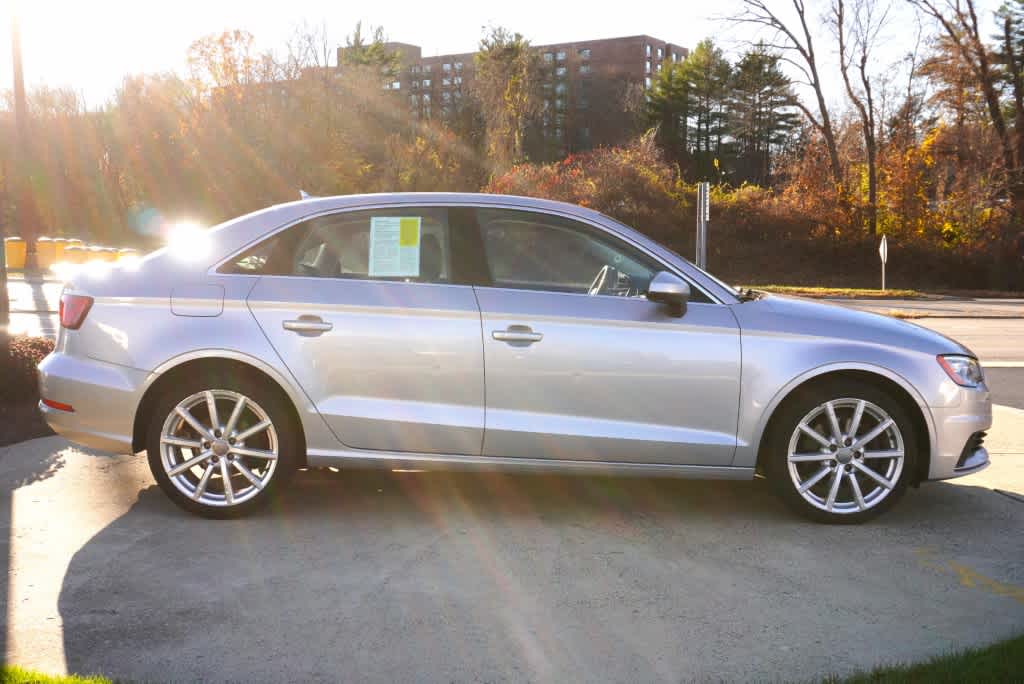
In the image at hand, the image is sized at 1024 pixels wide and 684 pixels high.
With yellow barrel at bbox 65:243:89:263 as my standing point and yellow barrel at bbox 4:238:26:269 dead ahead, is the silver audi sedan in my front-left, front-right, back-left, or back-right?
back-left

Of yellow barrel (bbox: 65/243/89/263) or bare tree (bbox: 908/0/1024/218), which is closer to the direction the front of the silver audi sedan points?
the bare tree

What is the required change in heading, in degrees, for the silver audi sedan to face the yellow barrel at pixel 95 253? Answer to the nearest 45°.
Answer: approximately 135° to its left

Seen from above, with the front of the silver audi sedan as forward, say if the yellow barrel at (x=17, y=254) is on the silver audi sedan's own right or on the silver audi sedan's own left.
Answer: on the silver audi sedan's own left

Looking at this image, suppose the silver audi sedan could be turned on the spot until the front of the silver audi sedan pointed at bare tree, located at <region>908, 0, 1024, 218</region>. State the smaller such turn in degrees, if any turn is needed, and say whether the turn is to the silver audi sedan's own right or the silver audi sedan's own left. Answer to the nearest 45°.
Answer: approximately 45° to the silver audi sedan's own left

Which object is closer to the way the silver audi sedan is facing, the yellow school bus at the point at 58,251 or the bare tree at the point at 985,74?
the bare tree

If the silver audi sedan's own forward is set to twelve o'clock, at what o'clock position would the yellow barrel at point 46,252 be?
The yellow barrel is roughly at 8 o'clock from the silver audi sedan.

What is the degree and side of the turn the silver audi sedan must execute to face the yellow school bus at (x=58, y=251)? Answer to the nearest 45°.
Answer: approximately 135° to its left

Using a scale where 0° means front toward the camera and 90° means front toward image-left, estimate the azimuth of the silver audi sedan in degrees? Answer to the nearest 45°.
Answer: approximately 270°

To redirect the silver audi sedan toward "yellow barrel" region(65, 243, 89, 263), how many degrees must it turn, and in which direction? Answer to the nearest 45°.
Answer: approximately 135° to its left
